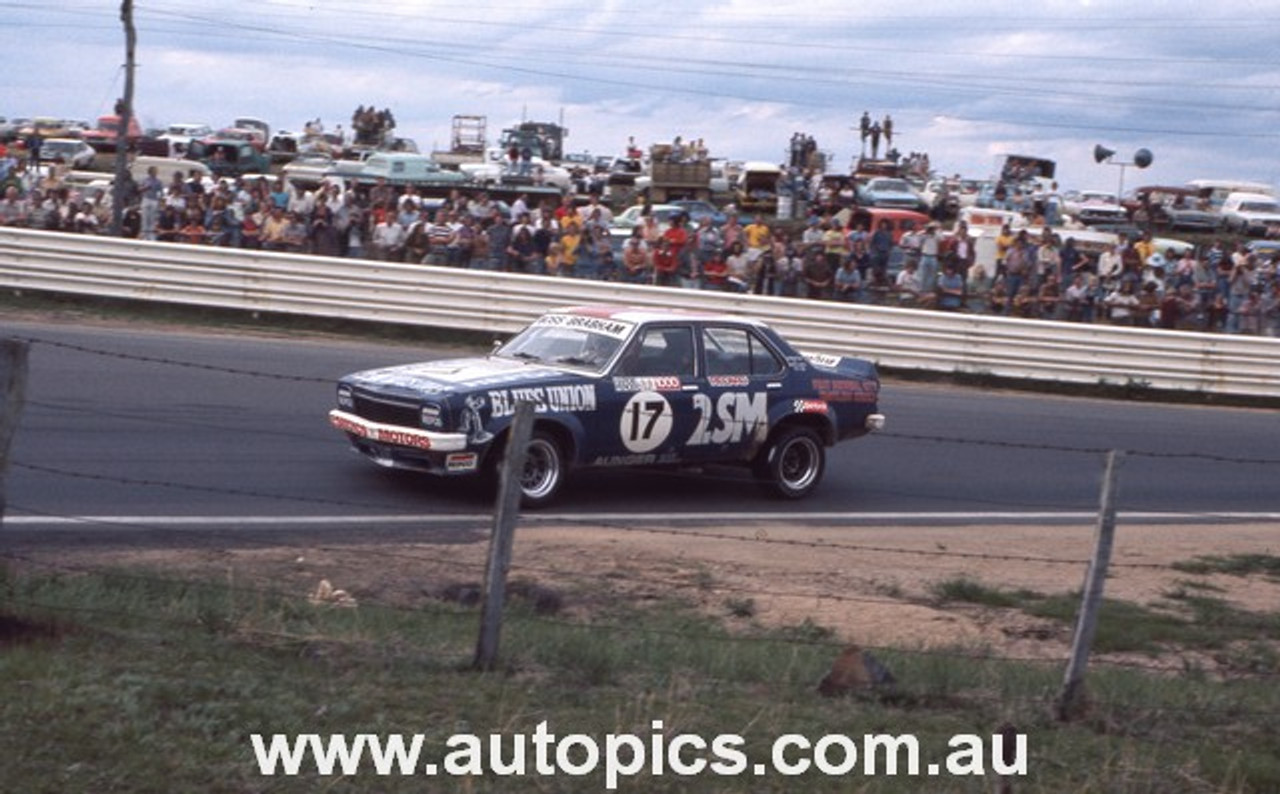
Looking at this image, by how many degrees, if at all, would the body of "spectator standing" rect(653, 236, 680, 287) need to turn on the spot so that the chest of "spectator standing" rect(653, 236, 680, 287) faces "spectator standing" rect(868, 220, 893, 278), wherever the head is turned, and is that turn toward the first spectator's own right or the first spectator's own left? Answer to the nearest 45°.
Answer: approximately 135° to the first spectator's own left

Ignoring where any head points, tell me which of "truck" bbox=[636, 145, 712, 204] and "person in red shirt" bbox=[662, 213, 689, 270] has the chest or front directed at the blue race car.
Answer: the person in red shirt

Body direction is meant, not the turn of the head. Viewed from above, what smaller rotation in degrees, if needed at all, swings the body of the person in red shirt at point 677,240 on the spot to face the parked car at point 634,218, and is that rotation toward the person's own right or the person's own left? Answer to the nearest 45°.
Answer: approximately 180°

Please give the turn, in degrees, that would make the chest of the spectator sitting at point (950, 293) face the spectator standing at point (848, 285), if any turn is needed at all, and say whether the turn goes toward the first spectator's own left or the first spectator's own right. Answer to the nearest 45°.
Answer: approximately 90° to the first spectator's own right

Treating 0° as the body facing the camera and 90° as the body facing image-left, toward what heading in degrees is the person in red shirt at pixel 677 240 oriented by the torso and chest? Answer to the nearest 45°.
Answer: approximately 0°

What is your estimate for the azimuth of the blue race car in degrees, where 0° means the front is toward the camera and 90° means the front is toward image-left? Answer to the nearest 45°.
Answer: approximately 45°

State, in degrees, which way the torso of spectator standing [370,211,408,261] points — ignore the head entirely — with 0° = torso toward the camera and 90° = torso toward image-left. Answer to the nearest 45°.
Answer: approximately 0°

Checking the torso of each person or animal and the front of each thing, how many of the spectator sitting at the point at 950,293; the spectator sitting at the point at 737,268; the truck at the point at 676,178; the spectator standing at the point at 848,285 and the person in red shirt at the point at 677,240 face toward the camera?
4

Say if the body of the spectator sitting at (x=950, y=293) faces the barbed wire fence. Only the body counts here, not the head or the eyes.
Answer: yes
